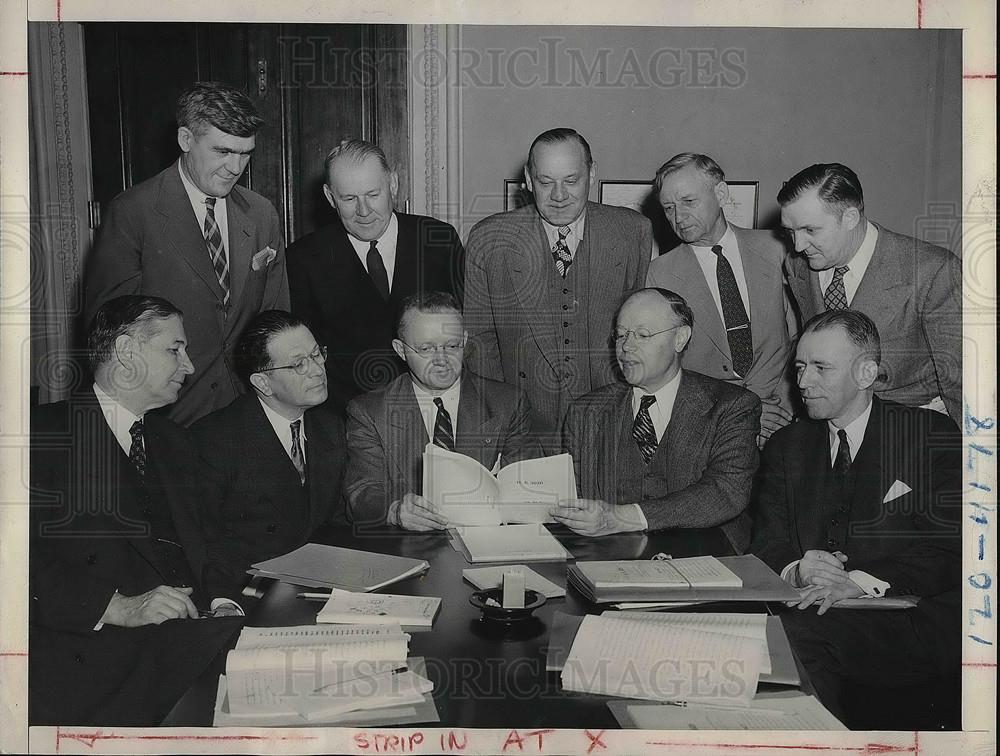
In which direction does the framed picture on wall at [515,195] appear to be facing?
toward the camera

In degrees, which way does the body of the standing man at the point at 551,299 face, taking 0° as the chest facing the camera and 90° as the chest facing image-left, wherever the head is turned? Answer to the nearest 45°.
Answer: approximately 0°

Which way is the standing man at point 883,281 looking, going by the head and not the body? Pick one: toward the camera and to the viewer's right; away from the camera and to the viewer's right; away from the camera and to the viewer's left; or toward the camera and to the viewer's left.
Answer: toward the camera and to the viewer's left

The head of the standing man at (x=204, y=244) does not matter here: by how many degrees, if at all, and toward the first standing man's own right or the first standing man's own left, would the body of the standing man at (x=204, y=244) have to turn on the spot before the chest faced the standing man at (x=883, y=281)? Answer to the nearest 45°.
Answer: approximately 45° to the first standing man's own left

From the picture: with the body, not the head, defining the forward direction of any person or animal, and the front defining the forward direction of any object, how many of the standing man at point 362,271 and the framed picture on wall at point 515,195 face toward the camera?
2

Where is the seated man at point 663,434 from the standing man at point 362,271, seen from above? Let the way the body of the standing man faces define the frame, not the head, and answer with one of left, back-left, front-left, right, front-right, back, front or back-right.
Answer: left

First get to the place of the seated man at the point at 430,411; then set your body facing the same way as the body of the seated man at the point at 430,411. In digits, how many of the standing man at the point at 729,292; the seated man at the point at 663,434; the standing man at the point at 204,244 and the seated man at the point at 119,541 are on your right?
2

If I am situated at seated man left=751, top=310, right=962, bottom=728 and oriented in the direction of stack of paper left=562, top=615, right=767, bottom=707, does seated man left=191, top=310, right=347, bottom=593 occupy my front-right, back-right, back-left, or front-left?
front-right

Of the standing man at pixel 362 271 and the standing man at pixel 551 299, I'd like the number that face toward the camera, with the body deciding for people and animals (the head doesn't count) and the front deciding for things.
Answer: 2

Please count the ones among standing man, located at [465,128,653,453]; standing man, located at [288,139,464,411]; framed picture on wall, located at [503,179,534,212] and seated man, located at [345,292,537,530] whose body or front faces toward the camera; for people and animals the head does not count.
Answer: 4

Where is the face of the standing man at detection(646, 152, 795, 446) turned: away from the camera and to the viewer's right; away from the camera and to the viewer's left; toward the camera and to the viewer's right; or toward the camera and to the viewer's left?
toward the camera and to the viewer's left

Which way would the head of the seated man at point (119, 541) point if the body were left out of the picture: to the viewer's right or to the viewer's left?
to the viewer's right

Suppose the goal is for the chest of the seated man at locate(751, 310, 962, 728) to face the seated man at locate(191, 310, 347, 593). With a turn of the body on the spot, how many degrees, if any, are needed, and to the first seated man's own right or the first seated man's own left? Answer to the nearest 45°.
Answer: approximately 45° to the first seated man's own right

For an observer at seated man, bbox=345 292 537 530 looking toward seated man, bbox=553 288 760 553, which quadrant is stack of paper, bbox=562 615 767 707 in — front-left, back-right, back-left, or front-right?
front-right
